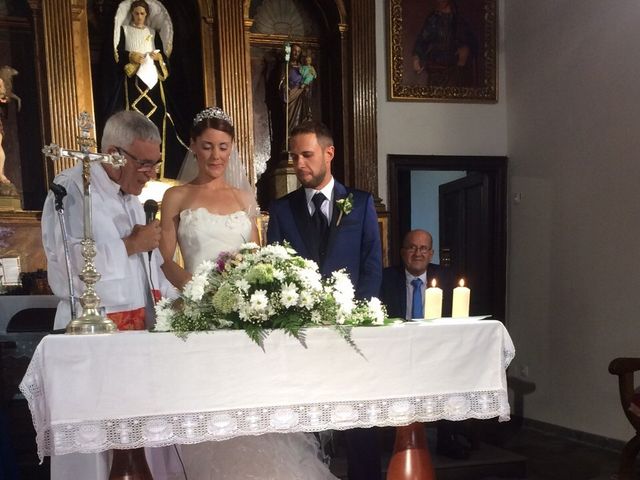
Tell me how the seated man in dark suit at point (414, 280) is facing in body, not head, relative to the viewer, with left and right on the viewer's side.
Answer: facing the viewer

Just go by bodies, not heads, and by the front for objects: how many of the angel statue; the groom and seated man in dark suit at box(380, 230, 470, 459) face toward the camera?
3

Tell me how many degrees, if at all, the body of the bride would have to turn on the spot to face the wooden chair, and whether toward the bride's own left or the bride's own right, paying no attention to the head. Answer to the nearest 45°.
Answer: approximately 90° to the bride's own left

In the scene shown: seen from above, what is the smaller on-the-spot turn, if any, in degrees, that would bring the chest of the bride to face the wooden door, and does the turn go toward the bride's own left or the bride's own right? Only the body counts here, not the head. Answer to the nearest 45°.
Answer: approximately 135° to the bride's own left

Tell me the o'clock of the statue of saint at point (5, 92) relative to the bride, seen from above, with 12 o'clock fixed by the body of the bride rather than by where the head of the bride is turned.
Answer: The statue of saint is roughly at 5 o'clock from the bride.

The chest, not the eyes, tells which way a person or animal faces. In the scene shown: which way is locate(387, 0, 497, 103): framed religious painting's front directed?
toward the camera

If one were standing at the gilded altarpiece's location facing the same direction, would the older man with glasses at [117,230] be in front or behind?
in front

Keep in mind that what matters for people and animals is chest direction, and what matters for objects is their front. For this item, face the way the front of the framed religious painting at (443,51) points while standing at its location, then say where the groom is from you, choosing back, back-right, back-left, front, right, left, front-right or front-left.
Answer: front

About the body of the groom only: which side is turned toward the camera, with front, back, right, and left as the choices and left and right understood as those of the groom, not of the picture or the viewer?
front

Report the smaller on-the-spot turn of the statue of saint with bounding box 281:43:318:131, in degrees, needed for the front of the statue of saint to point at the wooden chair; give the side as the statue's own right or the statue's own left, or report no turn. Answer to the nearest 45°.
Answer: approximately 45° to the statue's own left

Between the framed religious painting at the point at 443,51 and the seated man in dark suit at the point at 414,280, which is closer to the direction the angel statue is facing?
the seated man in dark suit

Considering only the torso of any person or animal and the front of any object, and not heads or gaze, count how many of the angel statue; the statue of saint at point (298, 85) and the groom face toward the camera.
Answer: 3

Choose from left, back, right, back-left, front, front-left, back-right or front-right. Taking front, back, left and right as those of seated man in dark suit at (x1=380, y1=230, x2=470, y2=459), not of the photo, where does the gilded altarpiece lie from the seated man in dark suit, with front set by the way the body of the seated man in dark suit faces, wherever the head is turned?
back-right
